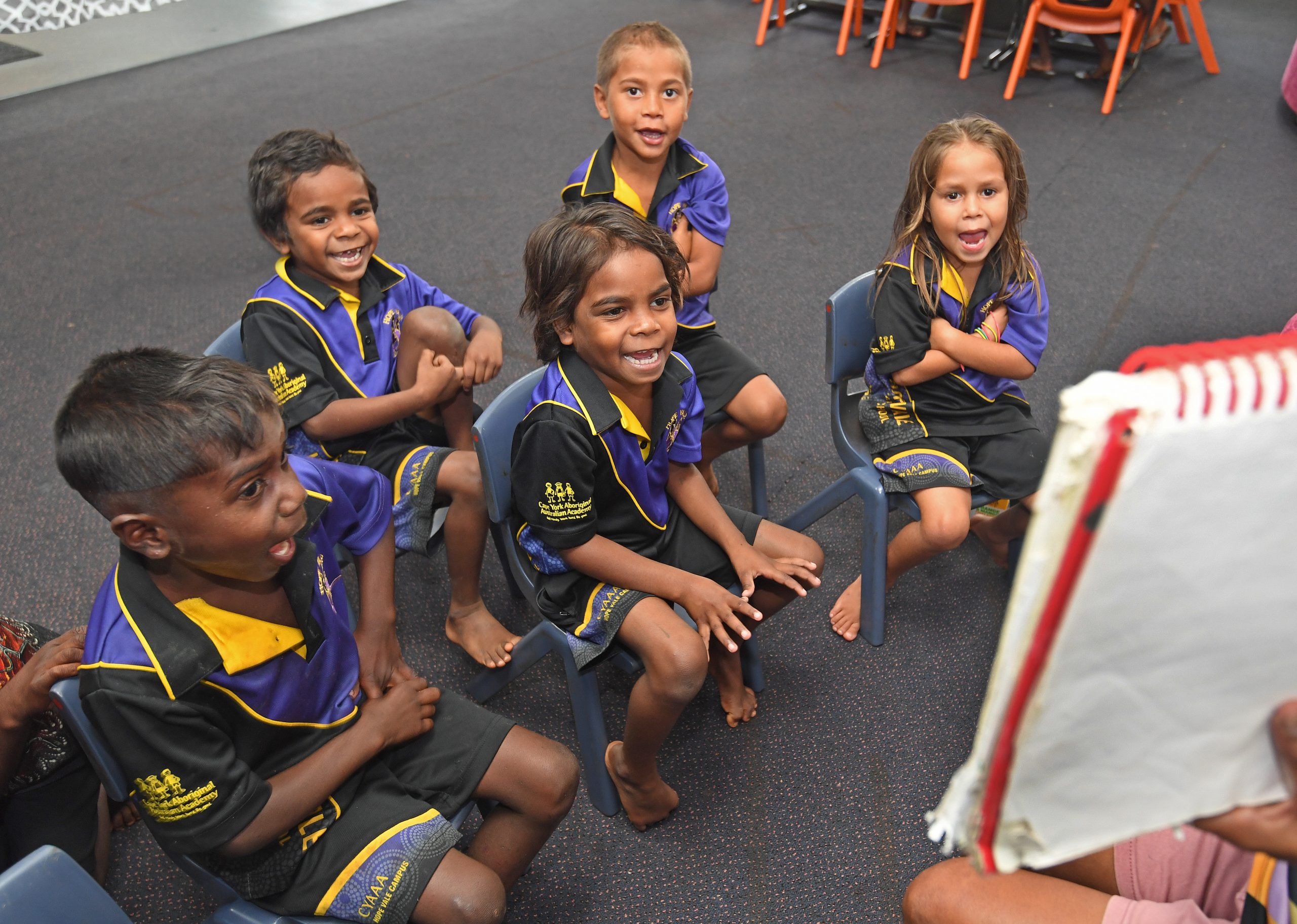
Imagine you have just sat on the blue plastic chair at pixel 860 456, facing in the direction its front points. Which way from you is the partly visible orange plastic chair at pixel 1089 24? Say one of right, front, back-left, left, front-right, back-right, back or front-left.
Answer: back-left

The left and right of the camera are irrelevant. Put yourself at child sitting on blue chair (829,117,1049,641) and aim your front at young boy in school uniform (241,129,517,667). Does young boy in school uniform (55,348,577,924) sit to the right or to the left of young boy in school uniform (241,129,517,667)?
left

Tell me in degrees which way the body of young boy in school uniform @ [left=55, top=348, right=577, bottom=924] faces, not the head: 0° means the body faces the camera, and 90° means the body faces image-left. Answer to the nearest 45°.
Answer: approximately 315°

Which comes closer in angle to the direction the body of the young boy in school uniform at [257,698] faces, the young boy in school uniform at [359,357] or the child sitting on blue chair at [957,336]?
the child sitting on blue chair

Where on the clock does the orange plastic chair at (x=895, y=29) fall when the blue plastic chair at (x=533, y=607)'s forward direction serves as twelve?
The orange plastic chair is roughly at 8 o'clock from the blue plastic chair.

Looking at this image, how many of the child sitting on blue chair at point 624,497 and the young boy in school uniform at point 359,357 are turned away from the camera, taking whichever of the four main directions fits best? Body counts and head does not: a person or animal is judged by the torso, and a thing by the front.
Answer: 0

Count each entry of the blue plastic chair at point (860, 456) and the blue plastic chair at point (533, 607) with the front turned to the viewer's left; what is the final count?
0

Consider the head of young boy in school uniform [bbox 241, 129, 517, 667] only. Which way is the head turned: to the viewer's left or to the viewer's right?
to the viewer's right

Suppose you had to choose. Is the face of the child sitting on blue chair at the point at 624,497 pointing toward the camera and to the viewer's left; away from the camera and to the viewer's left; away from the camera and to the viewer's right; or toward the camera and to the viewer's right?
toward the camera and to the viewer's right

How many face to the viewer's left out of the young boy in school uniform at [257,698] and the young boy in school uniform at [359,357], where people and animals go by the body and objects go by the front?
0
